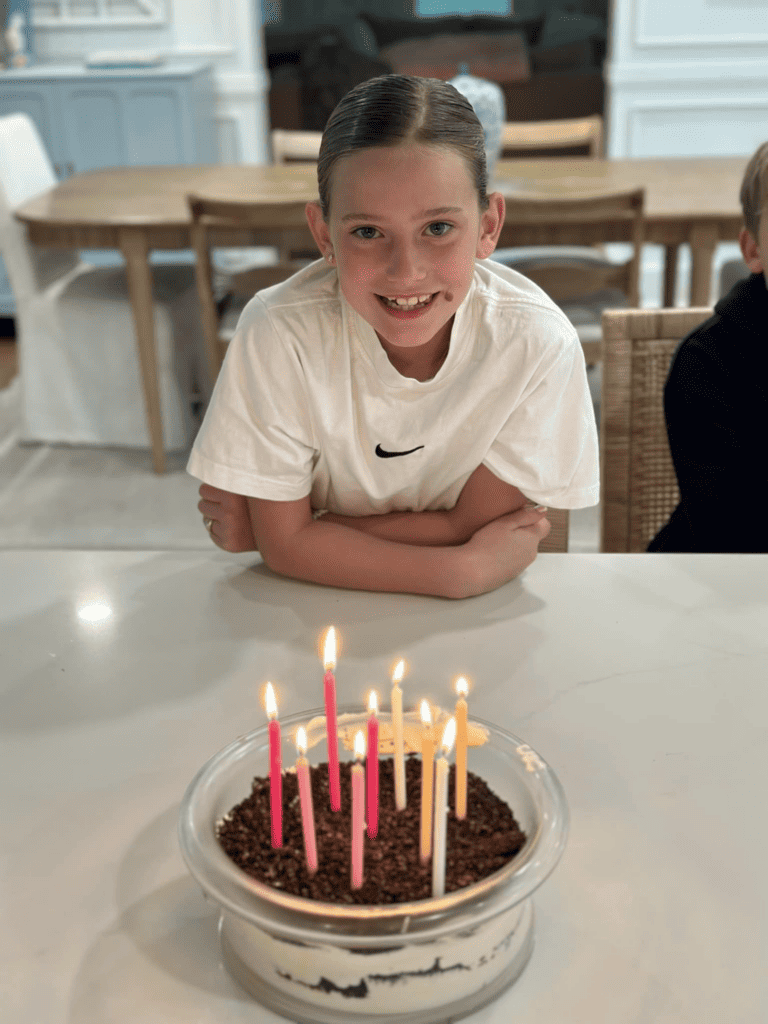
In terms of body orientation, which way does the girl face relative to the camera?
toward the camera

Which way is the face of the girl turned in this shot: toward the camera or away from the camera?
toward the camera

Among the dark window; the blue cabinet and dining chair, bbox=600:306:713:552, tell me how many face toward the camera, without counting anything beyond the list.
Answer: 3

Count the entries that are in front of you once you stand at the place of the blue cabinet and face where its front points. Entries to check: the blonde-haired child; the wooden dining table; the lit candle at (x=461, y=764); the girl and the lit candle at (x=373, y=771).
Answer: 5

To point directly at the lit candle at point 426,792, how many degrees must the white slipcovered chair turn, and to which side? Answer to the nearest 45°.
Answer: approximately 90° to its right

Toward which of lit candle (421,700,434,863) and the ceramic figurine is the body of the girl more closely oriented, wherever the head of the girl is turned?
the lit candle

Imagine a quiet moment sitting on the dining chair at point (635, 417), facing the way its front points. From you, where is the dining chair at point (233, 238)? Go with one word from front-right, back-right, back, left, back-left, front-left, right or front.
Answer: back-right

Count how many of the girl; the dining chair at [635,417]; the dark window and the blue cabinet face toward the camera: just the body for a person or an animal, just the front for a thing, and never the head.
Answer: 4

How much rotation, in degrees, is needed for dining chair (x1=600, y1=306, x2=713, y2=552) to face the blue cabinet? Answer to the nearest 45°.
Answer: approximately 135° to its right

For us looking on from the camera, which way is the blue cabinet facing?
facing the viewer

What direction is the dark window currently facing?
toward the camera

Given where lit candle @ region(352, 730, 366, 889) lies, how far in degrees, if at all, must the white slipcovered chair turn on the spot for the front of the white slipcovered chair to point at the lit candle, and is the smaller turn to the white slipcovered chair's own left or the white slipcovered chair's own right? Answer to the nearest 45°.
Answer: approximately 90° to the white slipcovered chair's own right

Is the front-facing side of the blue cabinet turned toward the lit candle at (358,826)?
yes

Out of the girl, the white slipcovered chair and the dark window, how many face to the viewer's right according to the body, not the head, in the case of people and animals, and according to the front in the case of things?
1

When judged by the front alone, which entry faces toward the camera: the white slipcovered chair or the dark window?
the dark window

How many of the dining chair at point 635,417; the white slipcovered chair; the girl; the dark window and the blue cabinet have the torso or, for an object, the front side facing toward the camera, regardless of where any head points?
4
